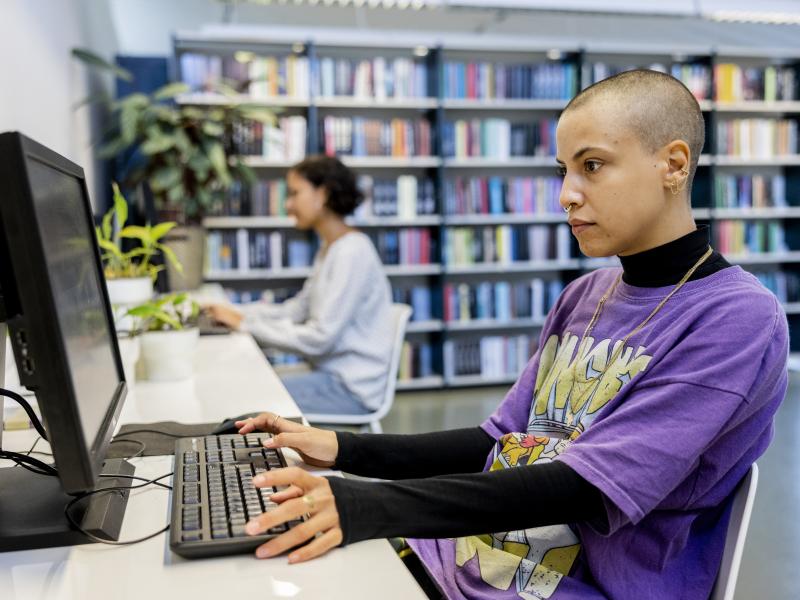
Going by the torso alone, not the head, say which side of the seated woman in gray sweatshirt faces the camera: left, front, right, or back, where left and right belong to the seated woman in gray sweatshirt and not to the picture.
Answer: left

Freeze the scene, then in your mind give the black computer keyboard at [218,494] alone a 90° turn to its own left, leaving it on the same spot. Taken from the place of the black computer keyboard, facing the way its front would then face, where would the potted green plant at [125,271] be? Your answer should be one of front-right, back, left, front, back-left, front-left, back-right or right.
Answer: front

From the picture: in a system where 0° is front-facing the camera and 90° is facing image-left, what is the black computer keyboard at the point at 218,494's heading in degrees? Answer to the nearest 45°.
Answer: approximately 270°

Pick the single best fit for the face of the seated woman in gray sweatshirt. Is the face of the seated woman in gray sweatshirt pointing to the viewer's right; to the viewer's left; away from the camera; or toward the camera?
to the viewer's left

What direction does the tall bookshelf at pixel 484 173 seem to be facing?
toward the camera

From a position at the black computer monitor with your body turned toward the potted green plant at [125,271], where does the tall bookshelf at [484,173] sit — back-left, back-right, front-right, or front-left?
front-right

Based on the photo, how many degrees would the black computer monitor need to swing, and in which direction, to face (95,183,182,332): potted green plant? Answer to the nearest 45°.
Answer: approximately 90° to its left

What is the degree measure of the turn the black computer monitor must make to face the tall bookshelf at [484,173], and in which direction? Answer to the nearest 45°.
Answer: approximately 45° to its left

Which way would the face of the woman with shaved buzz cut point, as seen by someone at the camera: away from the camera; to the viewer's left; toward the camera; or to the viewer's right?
to the viewer's left

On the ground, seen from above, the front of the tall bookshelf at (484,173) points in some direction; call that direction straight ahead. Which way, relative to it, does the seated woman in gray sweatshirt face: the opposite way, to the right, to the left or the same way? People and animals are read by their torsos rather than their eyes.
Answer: to the right

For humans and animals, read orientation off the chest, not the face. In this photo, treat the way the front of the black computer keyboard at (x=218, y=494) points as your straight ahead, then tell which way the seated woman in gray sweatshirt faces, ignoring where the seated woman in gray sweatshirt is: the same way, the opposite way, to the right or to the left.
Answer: the opposite way

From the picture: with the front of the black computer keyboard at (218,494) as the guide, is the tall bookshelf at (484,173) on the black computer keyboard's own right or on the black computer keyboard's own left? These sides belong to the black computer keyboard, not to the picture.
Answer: on the black computer keyboard's own left

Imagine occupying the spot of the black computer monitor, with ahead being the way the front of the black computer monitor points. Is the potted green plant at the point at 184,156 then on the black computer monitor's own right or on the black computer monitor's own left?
on the black computer monitor's own left

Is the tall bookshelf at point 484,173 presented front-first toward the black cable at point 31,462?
yes

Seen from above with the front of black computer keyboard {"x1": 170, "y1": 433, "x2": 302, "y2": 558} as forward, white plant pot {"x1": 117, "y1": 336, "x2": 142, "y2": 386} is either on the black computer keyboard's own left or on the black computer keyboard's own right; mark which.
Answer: on the black computer keyboard's own left
